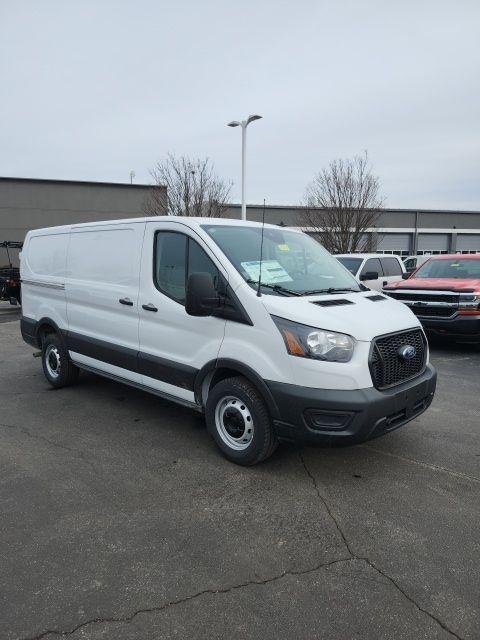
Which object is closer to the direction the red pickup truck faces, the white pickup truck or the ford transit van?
the ford transit van

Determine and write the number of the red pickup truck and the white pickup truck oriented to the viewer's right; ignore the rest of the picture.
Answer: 0

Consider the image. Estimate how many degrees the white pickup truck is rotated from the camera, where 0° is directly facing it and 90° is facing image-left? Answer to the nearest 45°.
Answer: approximately 45°

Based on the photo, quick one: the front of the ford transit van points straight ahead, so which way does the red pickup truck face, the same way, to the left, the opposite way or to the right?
to the right

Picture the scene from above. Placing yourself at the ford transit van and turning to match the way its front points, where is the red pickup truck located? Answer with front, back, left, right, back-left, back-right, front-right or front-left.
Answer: left

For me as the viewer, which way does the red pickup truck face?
facing the viewer and to the left of the viewer

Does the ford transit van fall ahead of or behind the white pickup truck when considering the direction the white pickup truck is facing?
ahead

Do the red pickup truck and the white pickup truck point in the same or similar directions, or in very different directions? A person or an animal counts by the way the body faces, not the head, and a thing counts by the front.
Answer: same or similar directions

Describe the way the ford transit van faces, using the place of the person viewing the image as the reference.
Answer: facing the viewer and to the right of the viewer

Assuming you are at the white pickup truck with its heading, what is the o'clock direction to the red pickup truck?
The red pickup truck is roughly at 10 o'clock from the white pickup truck.

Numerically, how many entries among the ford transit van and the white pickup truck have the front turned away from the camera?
0
